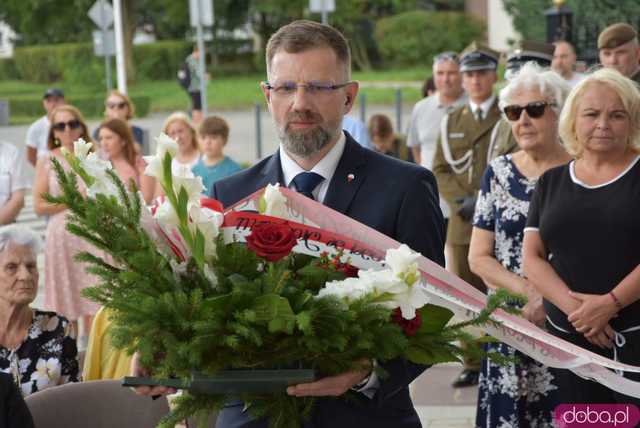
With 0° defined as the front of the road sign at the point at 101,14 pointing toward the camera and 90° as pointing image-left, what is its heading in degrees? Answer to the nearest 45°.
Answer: approximately 180°

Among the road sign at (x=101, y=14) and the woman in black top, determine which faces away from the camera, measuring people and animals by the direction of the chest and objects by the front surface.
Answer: the road sign

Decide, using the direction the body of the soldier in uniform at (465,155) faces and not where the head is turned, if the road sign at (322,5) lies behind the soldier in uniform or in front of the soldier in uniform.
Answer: behind

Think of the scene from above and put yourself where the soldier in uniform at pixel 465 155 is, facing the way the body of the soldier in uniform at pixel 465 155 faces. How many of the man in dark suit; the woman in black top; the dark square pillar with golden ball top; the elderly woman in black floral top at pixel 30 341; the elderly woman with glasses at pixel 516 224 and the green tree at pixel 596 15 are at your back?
2

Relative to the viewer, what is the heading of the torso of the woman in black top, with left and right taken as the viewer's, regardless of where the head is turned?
facing the viewer

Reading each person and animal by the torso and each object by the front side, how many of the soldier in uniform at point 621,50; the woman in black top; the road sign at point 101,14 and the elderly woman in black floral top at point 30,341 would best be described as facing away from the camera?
1

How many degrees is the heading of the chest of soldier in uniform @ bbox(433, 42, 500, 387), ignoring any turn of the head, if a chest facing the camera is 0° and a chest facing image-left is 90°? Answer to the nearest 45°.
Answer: approximately 0°

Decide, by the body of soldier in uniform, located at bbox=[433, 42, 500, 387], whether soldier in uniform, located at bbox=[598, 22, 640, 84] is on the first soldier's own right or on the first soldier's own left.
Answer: on the first soldier's own left

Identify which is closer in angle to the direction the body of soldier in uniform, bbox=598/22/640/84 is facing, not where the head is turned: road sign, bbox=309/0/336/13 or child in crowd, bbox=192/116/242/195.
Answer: the child in crowd
